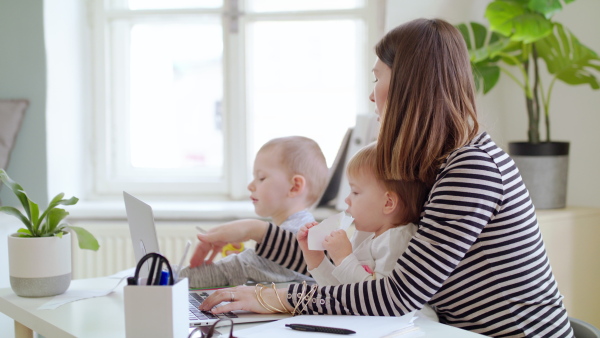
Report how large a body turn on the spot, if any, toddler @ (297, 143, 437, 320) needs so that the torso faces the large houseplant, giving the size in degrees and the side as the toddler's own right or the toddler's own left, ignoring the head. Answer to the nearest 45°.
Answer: approximately 135° to the toddler's own right

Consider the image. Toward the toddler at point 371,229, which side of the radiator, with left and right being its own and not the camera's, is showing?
front

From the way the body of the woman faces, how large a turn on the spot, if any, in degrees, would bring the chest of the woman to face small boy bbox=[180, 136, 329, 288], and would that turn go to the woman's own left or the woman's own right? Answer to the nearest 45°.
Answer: approximately 45° to the woman's own right

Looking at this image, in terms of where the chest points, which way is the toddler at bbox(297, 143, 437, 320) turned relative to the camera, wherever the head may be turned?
to the viewer's left

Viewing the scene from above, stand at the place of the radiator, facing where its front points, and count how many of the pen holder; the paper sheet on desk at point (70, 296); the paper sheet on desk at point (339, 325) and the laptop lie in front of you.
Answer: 4

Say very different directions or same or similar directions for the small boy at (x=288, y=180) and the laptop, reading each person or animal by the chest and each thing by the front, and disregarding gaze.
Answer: very different directions

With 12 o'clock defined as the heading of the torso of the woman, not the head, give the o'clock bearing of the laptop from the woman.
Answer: The laptop is roughly at 12 o'clock from the woman.

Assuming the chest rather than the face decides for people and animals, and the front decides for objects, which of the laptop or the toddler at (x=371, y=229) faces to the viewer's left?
the toddler

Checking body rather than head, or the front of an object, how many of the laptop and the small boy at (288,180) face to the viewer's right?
1

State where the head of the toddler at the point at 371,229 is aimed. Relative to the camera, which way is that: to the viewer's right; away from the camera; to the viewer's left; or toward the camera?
to the viewer's left

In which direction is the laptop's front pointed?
to the viewer's right

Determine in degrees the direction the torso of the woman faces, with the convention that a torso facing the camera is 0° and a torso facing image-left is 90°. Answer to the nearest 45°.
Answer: approximately 90°

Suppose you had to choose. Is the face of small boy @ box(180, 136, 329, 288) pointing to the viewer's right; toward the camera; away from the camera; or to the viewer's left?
to the viewer's left

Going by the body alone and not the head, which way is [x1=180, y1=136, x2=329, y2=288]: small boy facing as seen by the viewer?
to the viewer's left

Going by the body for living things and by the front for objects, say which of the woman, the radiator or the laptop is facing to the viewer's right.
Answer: the laptop
